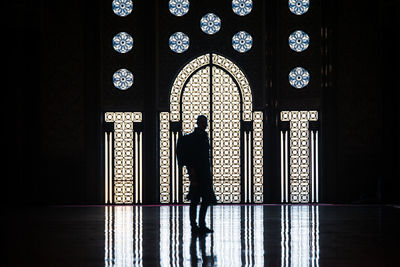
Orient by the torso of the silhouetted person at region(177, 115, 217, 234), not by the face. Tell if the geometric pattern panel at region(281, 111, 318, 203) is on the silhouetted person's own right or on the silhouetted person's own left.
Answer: on the silhouetted person's own left

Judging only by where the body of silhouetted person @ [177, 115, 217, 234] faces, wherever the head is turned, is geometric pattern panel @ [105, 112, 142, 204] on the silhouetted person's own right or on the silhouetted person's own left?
on the silhouetted person's own left

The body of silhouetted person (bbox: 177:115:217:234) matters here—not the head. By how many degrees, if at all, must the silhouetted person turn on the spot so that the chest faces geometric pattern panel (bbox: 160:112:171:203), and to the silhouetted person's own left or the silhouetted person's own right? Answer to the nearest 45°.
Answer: approximately 90° to the silhouetted person's own left

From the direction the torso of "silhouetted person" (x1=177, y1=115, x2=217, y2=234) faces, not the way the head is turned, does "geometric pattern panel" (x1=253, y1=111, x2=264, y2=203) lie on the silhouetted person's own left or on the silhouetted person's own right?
on the silhouetted person's own left

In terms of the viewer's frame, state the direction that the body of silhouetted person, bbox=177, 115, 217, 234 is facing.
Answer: to the viewer's right
